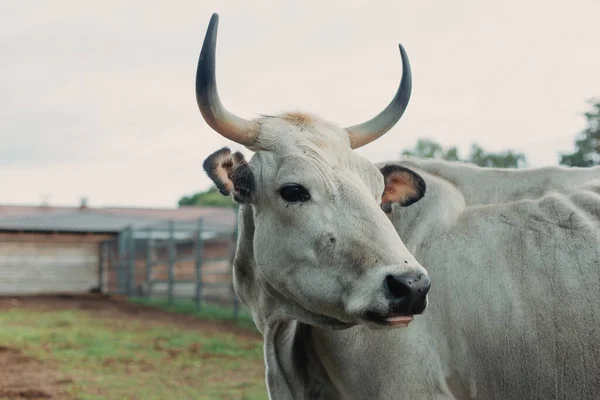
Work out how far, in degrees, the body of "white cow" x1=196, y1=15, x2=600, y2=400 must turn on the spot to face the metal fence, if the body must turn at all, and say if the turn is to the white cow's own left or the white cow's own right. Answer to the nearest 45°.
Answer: approximately 135° to the white cow's own right

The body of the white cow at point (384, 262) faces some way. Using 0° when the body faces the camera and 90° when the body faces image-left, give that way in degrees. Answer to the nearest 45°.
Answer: approximately 45°

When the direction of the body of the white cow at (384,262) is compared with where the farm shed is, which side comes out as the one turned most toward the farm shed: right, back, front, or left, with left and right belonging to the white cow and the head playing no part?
right

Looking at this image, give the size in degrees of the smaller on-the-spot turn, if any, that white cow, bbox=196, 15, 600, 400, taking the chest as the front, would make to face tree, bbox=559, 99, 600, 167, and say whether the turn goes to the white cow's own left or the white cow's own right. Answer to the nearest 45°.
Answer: approximately 135° to the white cow's own right
